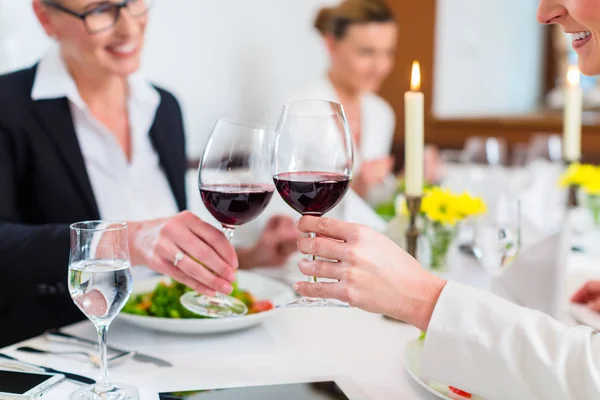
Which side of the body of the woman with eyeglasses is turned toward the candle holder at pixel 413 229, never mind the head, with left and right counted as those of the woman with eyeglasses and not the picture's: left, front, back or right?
front

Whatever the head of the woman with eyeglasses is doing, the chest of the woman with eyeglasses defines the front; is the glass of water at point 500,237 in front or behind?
in front

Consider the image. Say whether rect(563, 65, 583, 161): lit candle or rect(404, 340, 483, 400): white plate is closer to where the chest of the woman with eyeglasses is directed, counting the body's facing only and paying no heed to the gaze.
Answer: the white plate

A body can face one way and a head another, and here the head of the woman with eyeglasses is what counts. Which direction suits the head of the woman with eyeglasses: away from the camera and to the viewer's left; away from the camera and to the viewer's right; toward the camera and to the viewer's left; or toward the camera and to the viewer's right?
toward the camera and to the viewer's right

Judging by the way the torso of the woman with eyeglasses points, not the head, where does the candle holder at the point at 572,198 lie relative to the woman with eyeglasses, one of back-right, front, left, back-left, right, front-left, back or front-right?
front-left

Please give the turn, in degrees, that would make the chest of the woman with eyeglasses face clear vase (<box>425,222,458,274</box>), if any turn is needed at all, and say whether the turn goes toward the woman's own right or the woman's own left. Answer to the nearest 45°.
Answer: approximately 45° to the woman's own left

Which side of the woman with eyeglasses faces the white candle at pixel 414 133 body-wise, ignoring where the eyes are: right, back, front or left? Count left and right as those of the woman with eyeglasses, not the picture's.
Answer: front

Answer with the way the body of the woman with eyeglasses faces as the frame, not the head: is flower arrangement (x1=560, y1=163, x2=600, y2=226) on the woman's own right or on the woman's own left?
on the woman's own left

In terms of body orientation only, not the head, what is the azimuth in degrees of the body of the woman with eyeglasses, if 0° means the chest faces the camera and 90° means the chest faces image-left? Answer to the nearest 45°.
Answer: approximately 315°

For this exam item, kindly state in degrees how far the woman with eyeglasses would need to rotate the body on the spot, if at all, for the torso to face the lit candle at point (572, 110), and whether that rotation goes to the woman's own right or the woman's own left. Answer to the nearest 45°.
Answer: approximately 45° to the woman's own left
